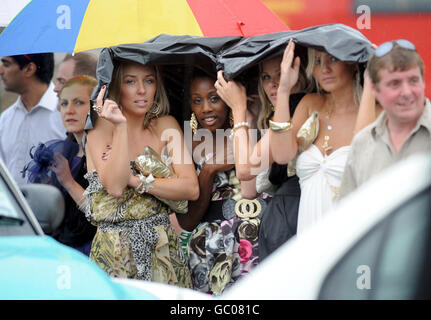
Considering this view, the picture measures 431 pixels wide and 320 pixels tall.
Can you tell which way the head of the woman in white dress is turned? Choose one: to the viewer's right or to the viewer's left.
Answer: to the viewer's left

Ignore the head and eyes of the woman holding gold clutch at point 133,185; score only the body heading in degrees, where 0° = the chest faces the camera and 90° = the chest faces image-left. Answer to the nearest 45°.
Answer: approximately 0°

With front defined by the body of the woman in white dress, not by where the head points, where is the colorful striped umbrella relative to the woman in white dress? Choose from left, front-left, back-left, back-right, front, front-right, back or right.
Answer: back-right

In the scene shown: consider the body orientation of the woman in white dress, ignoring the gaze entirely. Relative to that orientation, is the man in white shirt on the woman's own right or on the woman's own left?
on the woman's own right

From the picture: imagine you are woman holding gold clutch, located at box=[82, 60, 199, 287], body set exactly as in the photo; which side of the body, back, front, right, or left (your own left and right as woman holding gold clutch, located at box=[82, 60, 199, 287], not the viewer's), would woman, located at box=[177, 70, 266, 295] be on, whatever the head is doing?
left

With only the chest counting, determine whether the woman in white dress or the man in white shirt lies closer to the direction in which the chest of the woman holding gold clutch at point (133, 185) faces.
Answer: the woman in white dress

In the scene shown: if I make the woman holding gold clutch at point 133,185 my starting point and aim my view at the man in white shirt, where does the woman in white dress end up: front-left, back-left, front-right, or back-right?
back-right

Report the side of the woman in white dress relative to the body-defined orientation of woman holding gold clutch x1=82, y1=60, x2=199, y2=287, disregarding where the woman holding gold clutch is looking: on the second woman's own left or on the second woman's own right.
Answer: on the second woman's own left

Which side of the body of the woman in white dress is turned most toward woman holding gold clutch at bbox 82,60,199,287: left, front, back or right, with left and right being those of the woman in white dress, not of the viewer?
right

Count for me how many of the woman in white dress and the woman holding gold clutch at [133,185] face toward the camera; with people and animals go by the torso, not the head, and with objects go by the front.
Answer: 2
